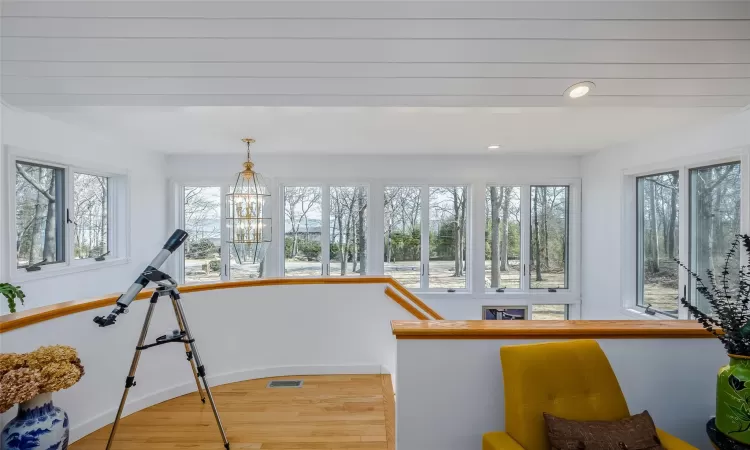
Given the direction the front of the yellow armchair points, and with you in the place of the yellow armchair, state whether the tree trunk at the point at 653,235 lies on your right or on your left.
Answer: on your left

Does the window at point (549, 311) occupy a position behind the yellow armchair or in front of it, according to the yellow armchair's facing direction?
behind

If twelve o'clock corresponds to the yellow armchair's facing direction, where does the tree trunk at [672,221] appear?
The tree trunk is roughly at 8 o'clock from the yellow armchair.

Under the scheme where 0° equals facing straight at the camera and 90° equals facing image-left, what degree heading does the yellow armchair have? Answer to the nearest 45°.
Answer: approximately 315°

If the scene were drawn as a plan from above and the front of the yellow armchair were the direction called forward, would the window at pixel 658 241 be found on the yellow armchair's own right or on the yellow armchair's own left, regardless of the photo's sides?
on the yellow armchair's own left

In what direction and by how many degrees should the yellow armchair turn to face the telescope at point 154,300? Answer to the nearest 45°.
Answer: approximately 135° to its right
